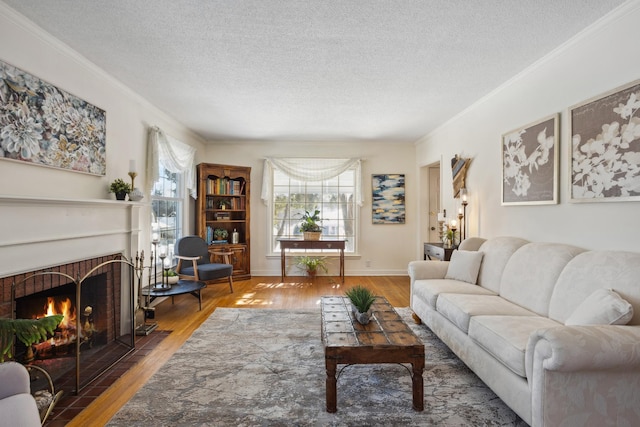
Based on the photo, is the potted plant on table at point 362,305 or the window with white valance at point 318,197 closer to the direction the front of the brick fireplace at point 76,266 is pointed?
the potted plant on table

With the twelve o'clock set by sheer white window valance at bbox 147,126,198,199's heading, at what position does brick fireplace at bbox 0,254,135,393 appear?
The brick fireplace is roughly at 2 o'clock from the sheer white window valance.

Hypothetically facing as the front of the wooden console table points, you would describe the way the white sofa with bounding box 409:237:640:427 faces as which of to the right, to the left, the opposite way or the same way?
to the right

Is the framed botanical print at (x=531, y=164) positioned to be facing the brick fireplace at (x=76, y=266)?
yes

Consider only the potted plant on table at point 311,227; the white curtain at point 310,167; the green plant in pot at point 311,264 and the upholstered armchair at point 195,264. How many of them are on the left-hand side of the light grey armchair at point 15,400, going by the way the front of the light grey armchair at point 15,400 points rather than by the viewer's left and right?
4

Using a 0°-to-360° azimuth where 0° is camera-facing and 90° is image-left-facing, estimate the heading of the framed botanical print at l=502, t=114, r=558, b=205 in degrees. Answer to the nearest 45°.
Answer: approximately 45°

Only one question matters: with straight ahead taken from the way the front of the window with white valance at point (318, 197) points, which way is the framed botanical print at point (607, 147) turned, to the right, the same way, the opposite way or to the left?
to the right

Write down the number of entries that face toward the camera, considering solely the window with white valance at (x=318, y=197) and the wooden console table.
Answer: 2

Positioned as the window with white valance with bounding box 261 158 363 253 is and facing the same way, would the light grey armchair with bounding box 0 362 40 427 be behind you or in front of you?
in front

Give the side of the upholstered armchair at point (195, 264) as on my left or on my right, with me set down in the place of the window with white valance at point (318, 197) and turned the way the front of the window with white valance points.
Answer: on my right

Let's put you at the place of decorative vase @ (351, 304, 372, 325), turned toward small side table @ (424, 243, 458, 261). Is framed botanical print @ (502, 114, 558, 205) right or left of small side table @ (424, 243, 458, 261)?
right

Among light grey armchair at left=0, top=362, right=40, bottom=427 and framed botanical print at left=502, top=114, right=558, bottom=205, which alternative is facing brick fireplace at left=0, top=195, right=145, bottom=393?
the framed botanical print

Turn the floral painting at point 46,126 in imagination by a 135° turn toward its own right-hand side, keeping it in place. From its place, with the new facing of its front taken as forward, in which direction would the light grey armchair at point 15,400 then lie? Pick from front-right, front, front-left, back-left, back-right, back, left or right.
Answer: left

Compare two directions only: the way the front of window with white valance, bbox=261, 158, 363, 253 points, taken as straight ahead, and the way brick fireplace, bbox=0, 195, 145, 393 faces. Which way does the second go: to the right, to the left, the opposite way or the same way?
to the left

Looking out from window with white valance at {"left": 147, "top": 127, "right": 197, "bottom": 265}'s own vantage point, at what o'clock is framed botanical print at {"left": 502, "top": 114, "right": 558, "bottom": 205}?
The framed botanical print is roughly at 12 o'clock from the window with white valance.

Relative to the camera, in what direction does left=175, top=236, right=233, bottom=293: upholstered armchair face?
facing the viewer and to the right of the viewer
